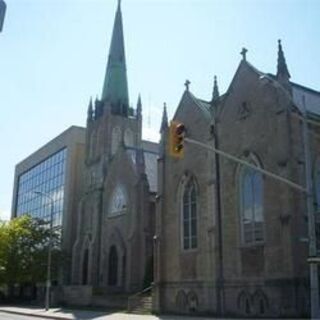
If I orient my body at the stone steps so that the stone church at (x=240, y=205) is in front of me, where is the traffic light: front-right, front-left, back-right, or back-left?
front-right

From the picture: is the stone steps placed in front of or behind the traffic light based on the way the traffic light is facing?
behind

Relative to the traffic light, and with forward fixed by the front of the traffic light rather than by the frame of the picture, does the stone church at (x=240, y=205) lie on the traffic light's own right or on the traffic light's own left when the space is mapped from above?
on the traffic light's own left

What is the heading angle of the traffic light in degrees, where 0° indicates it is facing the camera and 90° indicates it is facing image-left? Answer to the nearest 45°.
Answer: approximately 315°
